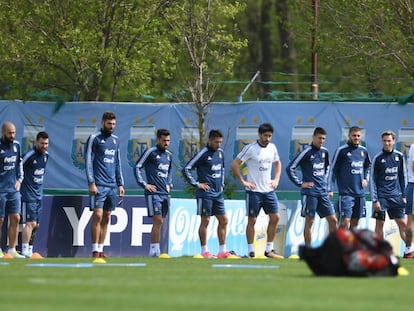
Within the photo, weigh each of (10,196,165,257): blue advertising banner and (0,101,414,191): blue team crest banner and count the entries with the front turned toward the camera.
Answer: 2
